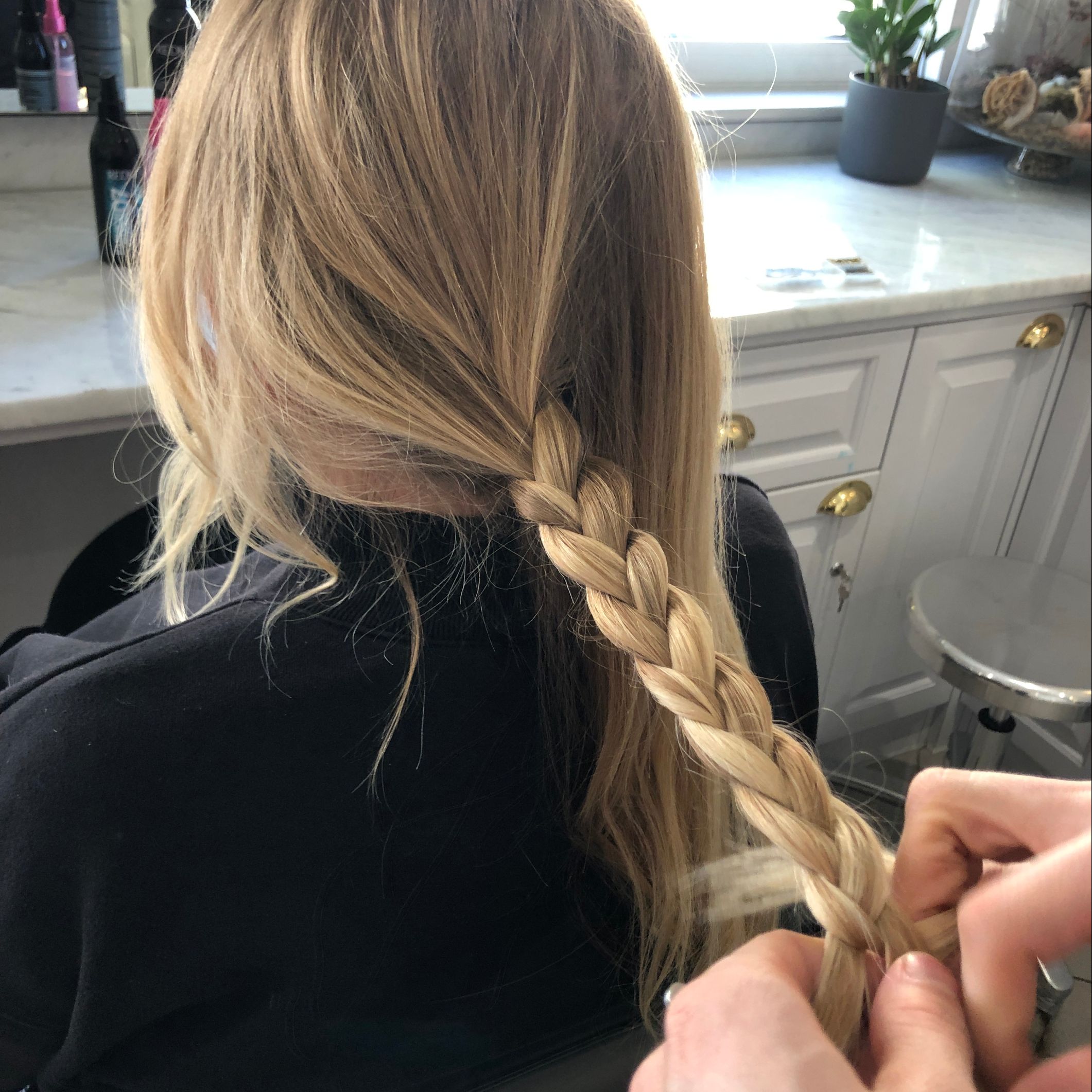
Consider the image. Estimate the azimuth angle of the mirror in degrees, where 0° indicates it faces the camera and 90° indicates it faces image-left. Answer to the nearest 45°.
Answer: approximately 0°

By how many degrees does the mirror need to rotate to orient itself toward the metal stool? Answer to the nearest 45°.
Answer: approximately 45° to its left

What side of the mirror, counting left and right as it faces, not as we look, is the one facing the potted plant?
left
